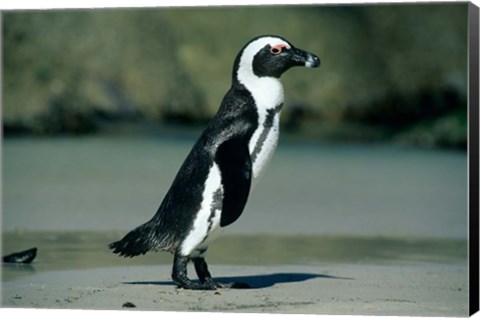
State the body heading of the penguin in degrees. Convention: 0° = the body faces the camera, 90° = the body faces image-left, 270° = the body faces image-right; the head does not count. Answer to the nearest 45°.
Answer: approximately 270°
